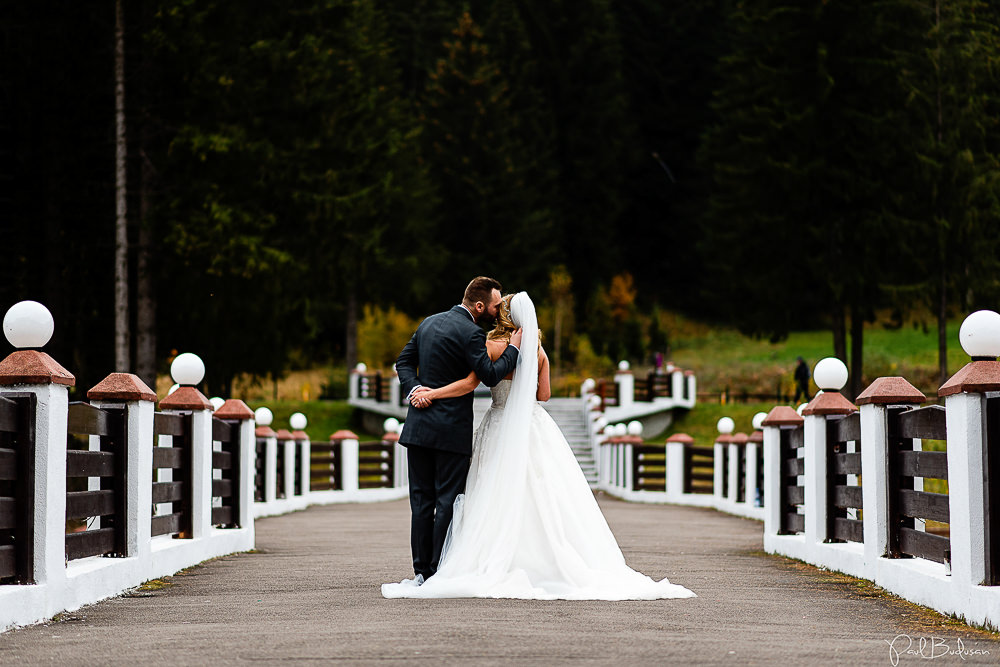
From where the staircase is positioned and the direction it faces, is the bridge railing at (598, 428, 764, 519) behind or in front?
in front

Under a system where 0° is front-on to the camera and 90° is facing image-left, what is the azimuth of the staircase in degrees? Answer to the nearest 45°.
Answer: approximately 0°

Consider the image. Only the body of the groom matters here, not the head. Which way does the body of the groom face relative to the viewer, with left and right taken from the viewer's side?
facing away from the viewer and to the right of the viewer

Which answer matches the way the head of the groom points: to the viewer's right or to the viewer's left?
to the viewer's right

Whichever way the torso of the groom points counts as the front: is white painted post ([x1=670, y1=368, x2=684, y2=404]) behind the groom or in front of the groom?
in front

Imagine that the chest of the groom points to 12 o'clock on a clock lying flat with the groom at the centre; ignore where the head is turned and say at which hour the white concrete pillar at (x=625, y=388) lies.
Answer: The white concrete pillar is roughly at 11 o'clock from the groom.

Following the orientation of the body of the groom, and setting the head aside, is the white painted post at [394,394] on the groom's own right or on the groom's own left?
on the groom's own left

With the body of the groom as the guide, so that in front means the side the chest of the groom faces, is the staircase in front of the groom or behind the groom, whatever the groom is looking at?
in front

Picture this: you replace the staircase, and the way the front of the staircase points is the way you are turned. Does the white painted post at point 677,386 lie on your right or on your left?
on your left

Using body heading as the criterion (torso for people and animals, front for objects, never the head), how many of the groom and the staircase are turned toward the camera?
1
